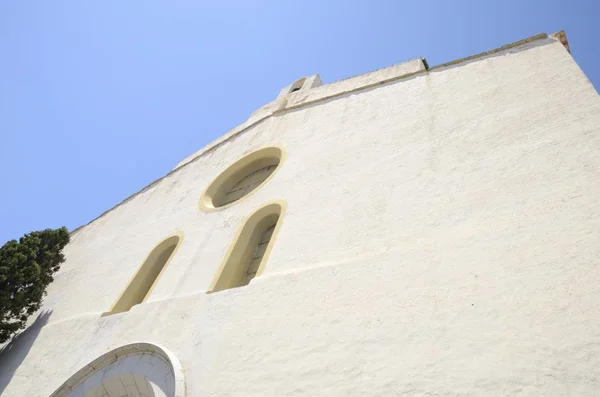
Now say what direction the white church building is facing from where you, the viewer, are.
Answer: facing the viewer and to the left of the viewer

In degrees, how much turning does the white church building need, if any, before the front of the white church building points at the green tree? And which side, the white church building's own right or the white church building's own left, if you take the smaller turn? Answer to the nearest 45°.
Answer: approximately 90° to the white church building's own right
